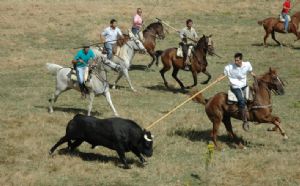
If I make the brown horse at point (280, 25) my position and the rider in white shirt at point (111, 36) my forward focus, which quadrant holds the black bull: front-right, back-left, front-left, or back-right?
front-left

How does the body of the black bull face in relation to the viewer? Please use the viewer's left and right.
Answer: facing to the right of the viewer

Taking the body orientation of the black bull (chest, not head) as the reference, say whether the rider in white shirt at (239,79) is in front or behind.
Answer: in front

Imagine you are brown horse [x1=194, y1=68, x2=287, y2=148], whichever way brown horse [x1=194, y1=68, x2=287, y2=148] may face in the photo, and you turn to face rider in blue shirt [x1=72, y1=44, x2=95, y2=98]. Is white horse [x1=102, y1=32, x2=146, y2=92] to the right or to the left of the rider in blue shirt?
right

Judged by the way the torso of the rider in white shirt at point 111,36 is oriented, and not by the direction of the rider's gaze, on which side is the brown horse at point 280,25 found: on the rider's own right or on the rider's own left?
on the rider's own left

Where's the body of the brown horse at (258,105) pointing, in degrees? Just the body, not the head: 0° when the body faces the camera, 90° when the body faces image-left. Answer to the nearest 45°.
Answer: approximately 270°

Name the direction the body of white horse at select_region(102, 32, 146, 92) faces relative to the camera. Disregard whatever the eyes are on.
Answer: to the viewer's right

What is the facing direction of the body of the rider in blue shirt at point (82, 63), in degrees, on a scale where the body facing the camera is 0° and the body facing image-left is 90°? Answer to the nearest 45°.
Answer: approximately 315°
